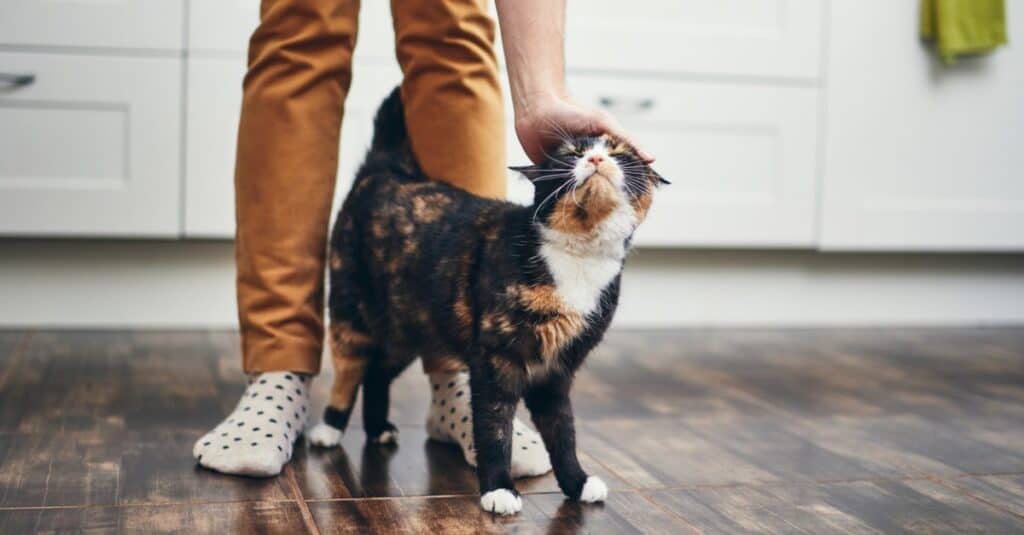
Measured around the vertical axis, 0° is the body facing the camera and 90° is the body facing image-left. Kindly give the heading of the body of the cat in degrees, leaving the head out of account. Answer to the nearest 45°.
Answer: approximately 315°

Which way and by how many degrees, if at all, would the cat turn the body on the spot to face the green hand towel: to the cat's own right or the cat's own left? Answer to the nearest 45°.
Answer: approximately 90° to the cat's own left
